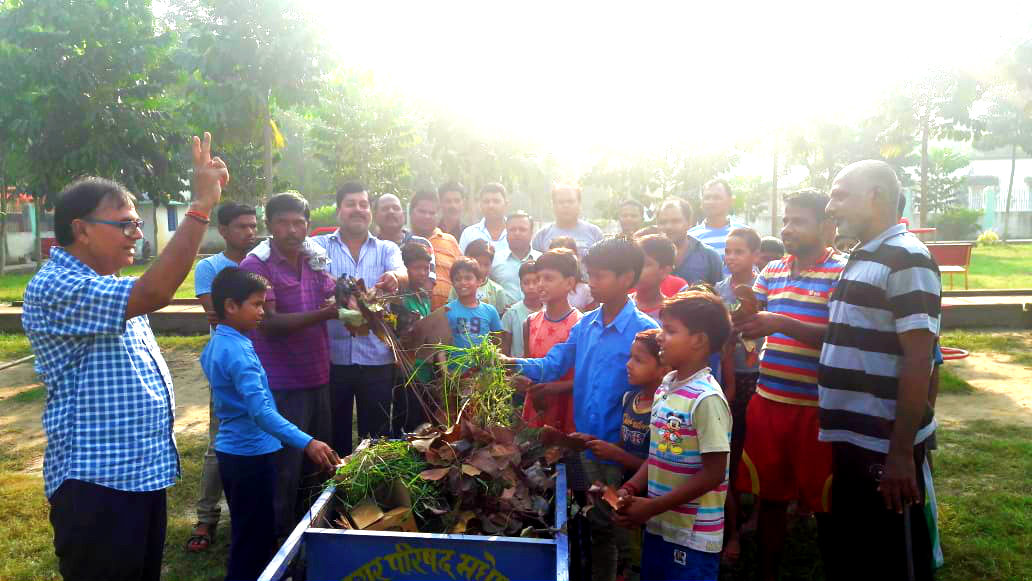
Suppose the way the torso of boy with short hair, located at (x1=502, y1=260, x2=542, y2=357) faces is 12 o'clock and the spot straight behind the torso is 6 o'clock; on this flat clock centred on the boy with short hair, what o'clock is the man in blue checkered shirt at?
The man in blue checkered shirt is roughly at 1 o'clock from the boy with short hair.

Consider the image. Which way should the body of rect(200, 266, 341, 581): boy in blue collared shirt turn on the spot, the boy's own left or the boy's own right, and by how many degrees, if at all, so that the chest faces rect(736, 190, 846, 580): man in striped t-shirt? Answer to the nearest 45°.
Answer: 0° — they already face them

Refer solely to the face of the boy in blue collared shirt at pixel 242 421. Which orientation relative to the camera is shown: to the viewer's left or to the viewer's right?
to the viewer's right

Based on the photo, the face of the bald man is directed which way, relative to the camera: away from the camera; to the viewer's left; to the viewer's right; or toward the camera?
to the viewer's left

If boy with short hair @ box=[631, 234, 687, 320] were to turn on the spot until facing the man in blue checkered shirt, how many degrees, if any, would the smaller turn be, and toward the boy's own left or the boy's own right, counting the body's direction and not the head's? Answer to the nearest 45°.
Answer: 0° — they already face them

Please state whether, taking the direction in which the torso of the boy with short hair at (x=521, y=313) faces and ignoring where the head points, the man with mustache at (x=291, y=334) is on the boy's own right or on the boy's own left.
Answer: on the boy's own right

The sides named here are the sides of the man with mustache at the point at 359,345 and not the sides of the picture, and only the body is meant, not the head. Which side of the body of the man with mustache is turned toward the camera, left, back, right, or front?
front

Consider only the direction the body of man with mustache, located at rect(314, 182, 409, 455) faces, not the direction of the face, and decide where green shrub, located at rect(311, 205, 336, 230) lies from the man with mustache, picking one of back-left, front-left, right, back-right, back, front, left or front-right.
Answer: back

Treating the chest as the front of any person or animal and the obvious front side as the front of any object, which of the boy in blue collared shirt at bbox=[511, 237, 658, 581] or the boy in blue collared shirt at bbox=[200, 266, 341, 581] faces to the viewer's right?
the boy in blue collared shirt at bbox=[200, 266, 341, 581]

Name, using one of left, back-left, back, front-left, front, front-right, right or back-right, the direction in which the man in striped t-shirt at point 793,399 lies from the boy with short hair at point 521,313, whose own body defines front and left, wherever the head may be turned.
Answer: front-left

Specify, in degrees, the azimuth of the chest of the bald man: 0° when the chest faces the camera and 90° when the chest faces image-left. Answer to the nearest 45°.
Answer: approximately 90°

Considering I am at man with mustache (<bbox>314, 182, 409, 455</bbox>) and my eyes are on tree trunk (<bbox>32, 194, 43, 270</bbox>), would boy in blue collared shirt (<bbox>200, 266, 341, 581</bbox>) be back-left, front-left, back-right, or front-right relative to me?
back-left
